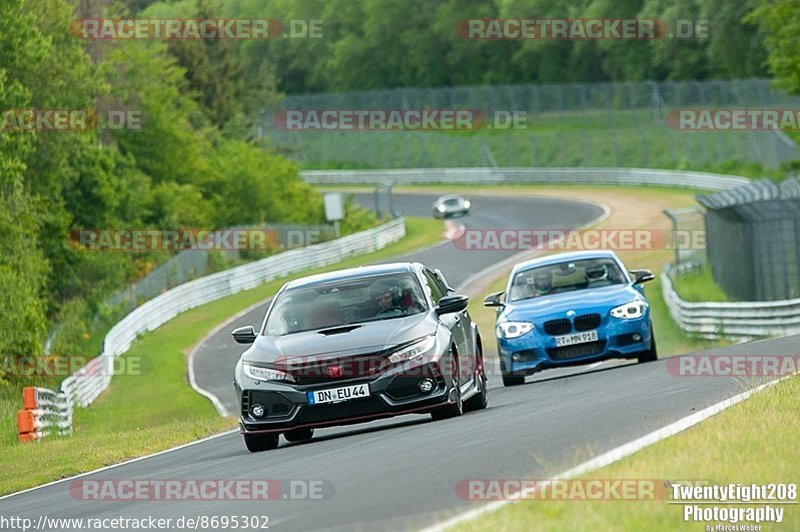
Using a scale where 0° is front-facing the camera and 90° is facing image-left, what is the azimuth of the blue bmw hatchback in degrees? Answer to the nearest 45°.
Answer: approximately 0°

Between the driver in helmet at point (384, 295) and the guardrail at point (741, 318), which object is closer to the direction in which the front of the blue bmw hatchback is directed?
the driver in helmet
